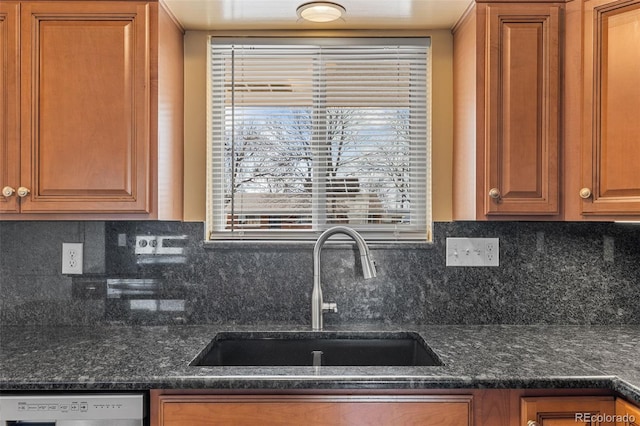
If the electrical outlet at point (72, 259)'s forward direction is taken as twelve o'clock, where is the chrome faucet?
The chrome faucet is roughly at 10 o'clock from the electrical outlet.

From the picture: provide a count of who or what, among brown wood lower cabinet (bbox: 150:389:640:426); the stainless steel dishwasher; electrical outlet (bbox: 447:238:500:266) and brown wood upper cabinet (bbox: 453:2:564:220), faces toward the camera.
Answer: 4

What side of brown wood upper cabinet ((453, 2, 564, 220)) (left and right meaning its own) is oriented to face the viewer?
front

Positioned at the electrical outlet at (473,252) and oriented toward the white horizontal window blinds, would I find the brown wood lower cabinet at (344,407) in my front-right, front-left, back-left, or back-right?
front-left

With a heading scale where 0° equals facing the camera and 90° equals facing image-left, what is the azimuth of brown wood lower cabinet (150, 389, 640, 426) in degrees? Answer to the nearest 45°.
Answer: approximately 0°

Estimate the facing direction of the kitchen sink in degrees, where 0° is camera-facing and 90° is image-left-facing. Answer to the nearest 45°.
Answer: approximately 0°

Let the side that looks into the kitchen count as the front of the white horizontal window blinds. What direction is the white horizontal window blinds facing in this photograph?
toward the camera

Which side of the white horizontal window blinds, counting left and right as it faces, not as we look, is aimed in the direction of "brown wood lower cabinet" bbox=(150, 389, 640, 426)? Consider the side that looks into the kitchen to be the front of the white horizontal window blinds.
front
